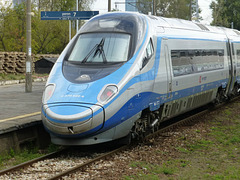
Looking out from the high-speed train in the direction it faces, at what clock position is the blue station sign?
The blue station sign is roughly at 4 o'clock from the high-speed train.

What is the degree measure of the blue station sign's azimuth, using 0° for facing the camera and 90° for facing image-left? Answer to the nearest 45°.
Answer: approximately 0°

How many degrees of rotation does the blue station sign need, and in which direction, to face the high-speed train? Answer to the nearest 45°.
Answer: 0° — it already faces it

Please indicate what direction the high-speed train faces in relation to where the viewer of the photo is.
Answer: facing the viewer and to the left of the viewer

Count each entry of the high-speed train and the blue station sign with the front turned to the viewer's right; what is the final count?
0

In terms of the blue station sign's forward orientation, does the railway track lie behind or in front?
in front
